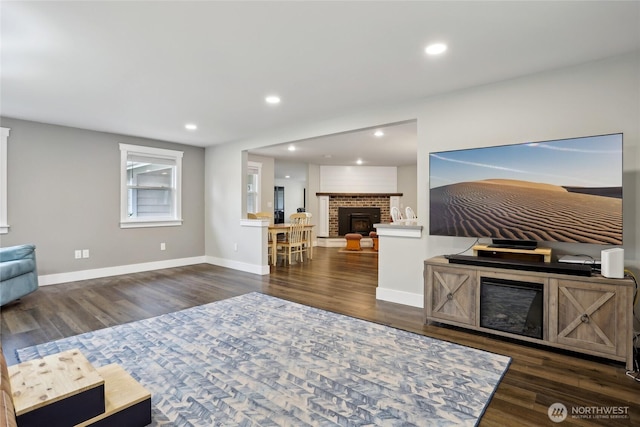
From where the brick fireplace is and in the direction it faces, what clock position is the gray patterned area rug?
The gray patterned area rug is roughly at 12 o'clock from the brick fireplace.

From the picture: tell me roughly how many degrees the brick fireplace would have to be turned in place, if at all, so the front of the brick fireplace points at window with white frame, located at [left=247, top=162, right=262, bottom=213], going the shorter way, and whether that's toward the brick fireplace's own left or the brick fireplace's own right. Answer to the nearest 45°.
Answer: approximately 45° to the brick fireplace's own right

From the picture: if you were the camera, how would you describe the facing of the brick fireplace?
facing the viewer

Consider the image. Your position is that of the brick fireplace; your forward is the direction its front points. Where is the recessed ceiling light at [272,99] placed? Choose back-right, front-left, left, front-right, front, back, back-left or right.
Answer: front

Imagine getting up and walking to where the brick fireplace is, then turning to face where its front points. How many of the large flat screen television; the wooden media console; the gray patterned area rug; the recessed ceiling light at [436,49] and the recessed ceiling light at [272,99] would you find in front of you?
5

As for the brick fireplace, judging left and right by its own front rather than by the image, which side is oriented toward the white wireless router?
front
